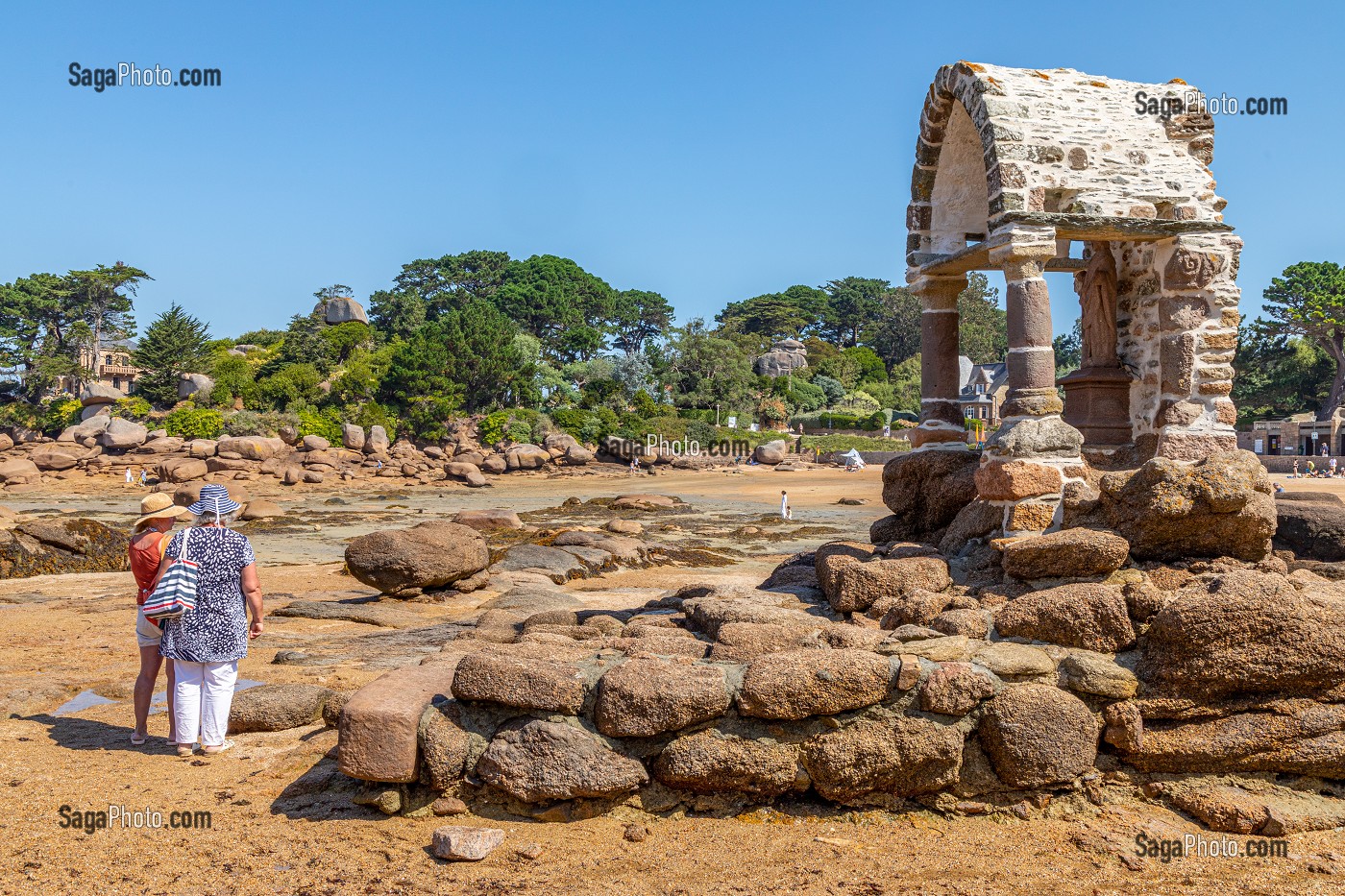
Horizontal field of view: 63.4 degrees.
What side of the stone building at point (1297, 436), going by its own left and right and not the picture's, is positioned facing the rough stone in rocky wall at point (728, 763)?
front

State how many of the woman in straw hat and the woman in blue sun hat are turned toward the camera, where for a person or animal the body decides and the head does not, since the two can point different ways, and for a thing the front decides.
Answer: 0

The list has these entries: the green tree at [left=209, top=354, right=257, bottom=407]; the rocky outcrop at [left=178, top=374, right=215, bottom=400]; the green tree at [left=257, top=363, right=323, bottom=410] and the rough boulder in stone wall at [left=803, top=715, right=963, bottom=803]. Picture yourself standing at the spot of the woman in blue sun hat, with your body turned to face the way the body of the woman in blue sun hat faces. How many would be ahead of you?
3

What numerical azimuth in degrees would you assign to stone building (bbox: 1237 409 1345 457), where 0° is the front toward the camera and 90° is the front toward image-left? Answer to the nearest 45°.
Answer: approximately 0°

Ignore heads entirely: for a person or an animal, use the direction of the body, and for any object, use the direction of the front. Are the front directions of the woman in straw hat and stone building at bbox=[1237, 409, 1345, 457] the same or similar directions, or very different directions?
very different directions

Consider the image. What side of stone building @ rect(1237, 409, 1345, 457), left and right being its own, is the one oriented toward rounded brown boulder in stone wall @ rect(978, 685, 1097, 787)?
front

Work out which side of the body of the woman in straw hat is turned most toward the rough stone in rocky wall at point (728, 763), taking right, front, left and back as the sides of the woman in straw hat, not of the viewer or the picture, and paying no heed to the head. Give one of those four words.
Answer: right

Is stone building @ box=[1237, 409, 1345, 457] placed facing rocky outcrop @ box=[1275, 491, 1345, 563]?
yes

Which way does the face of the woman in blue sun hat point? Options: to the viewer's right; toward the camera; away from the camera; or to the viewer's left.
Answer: away from the camera

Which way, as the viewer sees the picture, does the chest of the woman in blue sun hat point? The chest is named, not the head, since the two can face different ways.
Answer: away from the camera

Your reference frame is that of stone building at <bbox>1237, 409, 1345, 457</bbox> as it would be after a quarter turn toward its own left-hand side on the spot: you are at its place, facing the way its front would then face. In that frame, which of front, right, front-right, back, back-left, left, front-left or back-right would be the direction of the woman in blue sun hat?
right

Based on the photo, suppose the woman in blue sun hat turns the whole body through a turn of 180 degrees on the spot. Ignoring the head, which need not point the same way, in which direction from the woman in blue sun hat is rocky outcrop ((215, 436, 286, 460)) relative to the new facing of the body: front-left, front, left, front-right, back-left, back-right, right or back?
back

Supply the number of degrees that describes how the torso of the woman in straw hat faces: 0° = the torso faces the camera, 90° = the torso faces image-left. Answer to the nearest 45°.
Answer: approximately 225°

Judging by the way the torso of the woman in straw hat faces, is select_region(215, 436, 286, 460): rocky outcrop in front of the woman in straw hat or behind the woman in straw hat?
in front

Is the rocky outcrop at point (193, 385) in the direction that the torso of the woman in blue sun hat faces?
yes

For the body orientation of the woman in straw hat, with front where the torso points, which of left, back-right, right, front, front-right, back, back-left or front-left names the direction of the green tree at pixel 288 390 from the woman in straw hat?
front-left
